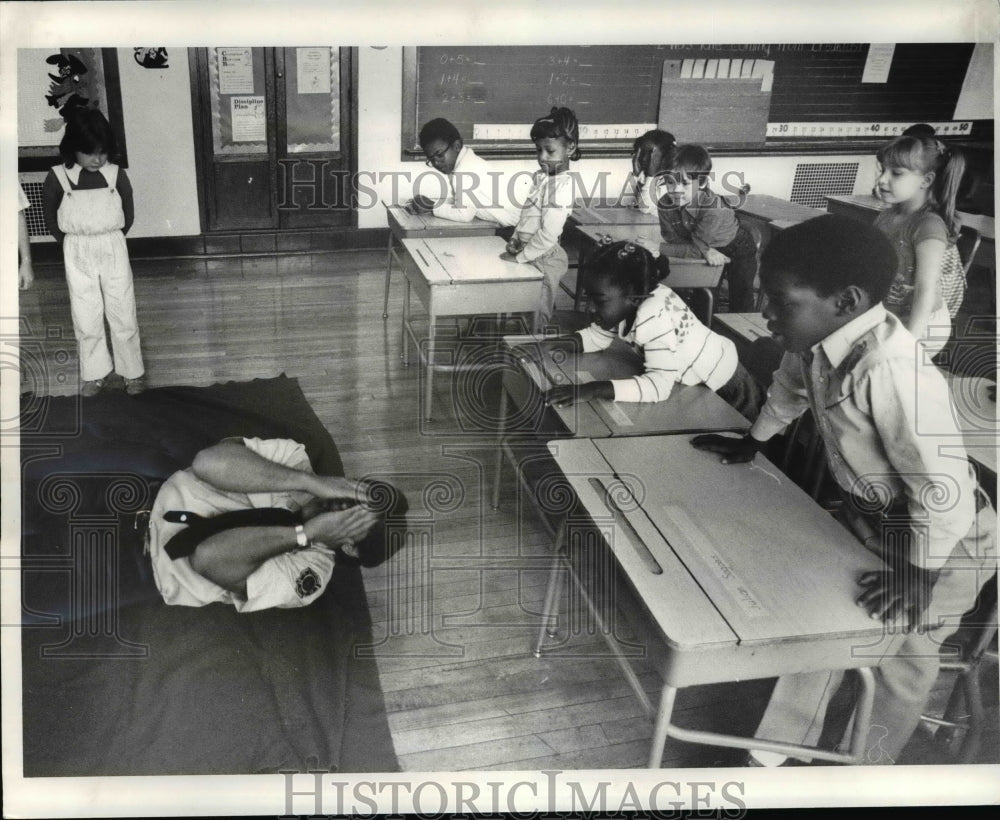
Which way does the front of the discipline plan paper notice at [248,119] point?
toward the camera

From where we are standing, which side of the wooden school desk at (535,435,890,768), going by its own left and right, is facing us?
right

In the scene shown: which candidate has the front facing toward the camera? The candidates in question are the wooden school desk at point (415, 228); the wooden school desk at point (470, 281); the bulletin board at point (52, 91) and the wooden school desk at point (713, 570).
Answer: the bulletin board

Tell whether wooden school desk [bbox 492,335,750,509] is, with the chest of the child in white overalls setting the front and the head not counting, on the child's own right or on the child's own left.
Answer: on the child's own left

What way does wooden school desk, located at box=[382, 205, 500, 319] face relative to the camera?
to the viewer's right

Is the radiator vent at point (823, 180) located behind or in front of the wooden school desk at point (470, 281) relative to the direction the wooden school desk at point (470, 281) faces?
in front

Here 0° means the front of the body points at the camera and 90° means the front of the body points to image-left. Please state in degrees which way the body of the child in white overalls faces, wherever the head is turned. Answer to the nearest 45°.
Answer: approximately 0°

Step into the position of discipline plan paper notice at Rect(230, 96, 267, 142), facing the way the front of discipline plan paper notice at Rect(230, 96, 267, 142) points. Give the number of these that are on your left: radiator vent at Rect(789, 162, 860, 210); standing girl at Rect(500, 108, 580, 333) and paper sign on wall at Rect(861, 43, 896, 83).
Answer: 3

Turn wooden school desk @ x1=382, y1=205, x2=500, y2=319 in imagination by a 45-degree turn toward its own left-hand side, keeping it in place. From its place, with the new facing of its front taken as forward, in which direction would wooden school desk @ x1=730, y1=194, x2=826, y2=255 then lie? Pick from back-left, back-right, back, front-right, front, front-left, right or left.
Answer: front-right

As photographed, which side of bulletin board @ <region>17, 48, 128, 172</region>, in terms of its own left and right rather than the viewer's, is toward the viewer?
front
